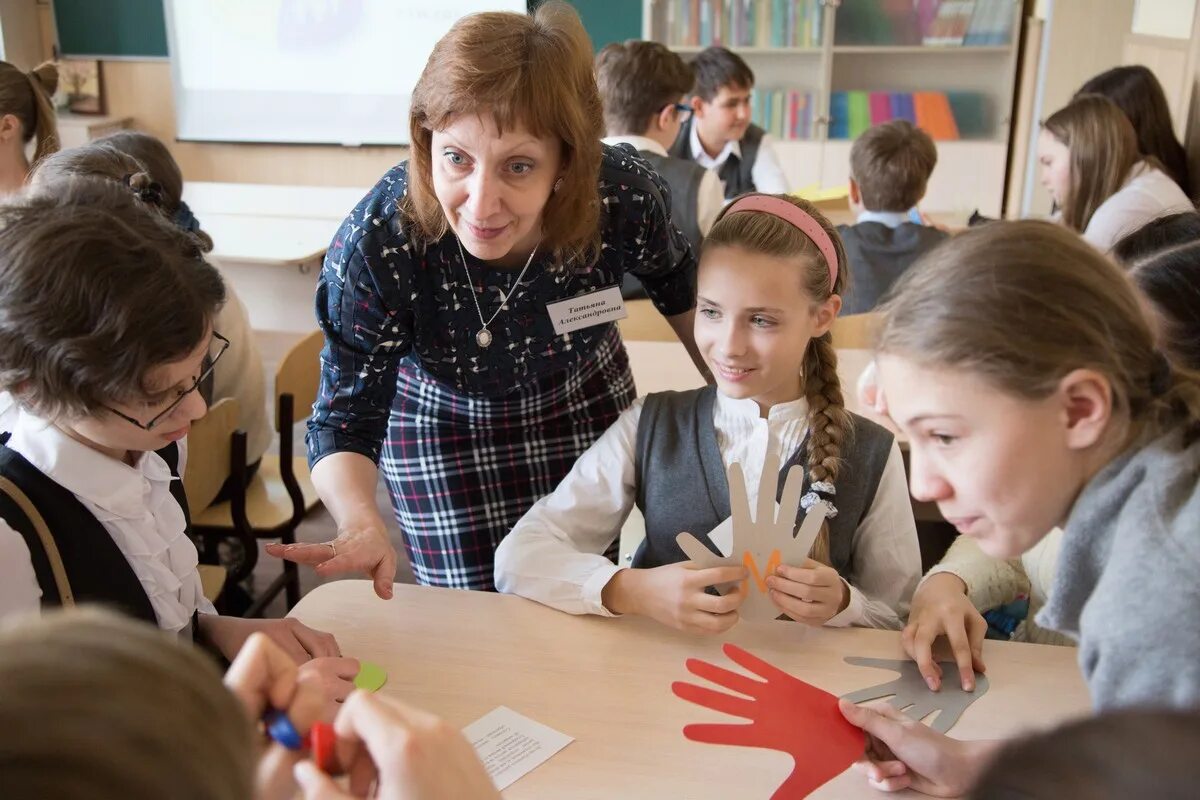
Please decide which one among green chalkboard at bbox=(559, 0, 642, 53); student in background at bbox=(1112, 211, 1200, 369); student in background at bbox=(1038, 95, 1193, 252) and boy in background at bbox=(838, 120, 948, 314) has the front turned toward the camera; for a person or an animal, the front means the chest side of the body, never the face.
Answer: the green chalkboard

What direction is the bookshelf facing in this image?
toward the camera

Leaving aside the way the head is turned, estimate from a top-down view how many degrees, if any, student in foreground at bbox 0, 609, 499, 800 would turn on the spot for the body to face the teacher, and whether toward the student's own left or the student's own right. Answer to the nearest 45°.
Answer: approximately 45° to the student's own left

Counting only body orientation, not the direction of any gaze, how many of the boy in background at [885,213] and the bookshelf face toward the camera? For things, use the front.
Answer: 1

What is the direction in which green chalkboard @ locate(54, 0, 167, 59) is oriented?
toward the camera

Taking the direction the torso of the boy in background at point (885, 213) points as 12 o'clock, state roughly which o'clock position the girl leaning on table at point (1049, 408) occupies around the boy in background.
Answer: The girl leaning on table is roughly at 6 o'clock from the boy in background.

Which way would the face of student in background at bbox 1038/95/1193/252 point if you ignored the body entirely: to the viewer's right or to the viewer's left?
to the viewer's left

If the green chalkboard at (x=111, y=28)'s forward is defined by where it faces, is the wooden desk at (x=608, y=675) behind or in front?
in front

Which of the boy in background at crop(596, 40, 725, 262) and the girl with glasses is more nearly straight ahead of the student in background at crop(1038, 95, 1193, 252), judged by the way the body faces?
the boy in background

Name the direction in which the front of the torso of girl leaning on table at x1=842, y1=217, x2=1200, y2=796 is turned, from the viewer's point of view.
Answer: to the viewer's left

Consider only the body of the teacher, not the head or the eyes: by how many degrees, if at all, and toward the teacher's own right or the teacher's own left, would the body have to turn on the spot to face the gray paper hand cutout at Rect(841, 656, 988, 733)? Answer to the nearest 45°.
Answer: approximately 45° to the teacher's own left

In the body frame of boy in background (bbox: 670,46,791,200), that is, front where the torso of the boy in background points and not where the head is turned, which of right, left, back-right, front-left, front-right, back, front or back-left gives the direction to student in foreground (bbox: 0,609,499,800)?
front-right

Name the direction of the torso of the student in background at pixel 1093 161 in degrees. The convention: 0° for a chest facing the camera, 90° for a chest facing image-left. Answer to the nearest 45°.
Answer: approximately 90°

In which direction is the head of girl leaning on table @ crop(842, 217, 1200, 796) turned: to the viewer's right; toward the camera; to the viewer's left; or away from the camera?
to the viewer's left
